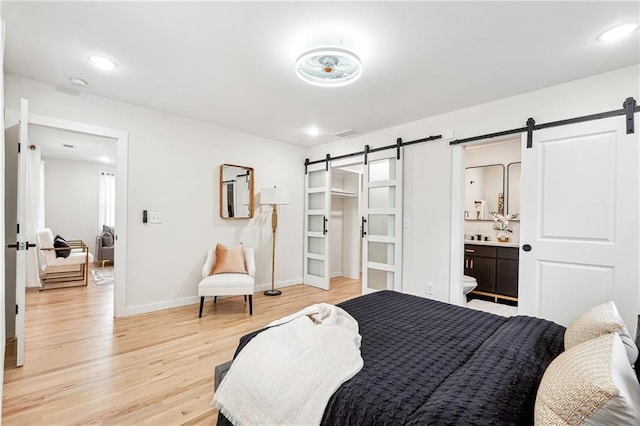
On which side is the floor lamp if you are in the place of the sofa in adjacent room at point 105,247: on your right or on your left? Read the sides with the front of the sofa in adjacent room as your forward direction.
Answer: on your left

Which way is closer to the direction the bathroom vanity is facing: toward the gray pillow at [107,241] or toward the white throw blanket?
the white throw blanket

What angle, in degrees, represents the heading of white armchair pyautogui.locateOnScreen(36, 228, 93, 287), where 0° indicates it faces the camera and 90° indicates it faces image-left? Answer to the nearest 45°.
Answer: approximately 270°

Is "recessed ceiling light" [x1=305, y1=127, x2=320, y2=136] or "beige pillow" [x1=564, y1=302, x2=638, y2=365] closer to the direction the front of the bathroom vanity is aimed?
the beige pillow

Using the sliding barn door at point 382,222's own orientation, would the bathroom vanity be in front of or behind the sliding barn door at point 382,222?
behind

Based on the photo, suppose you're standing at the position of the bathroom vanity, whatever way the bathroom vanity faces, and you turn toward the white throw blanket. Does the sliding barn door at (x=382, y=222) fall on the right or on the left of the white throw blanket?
right

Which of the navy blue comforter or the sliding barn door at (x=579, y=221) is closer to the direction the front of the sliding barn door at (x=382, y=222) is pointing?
the navy blue comforter

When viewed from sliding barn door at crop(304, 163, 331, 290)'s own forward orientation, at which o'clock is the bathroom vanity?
The bathroom vanity is roughly at 8 o'clock from the sliding barn door.

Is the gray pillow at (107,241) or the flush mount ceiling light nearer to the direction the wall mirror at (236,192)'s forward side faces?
the flush mount ceiling light

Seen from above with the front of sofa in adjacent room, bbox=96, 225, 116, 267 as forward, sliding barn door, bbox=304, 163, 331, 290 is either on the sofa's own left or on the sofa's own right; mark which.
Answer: on the sofa's own left
